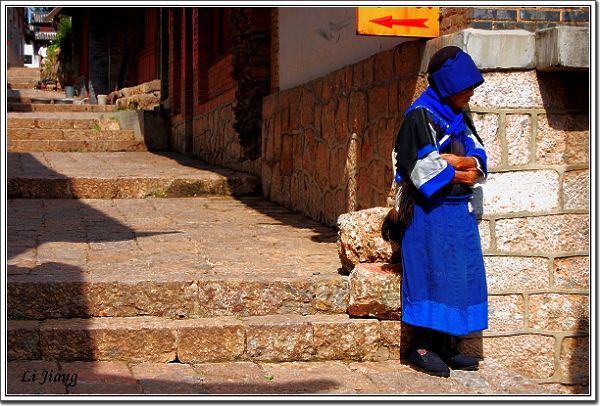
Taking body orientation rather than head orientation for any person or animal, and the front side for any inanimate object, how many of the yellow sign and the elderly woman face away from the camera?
0

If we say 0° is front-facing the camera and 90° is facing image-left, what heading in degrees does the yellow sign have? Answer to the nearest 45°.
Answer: approximately 0°

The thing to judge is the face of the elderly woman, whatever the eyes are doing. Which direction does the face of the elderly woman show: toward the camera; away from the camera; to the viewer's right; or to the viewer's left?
to the viewer's right

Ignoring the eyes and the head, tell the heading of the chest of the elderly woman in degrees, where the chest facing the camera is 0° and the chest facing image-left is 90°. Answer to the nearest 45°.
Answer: approximately 315°
